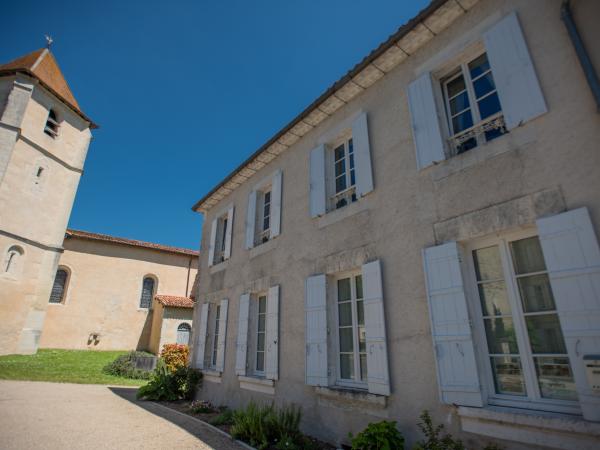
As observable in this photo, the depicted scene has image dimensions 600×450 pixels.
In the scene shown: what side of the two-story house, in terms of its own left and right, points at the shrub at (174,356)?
right

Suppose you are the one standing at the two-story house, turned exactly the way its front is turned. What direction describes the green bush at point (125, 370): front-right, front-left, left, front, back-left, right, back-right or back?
right

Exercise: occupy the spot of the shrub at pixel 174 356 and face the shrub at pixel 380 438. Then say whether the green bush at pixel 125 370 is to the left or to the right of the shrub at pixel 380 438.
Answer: right

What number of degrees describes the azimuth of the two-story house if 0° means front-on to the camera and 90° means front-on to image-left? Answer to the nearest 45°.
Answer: approximately 45°

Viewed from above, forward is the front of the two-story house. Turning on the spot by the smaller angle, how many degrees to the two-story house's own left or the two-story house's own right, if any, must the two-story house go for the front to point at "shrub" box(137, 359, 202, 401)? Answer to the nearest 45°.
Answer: approximately 90° to the two-story house's own right
